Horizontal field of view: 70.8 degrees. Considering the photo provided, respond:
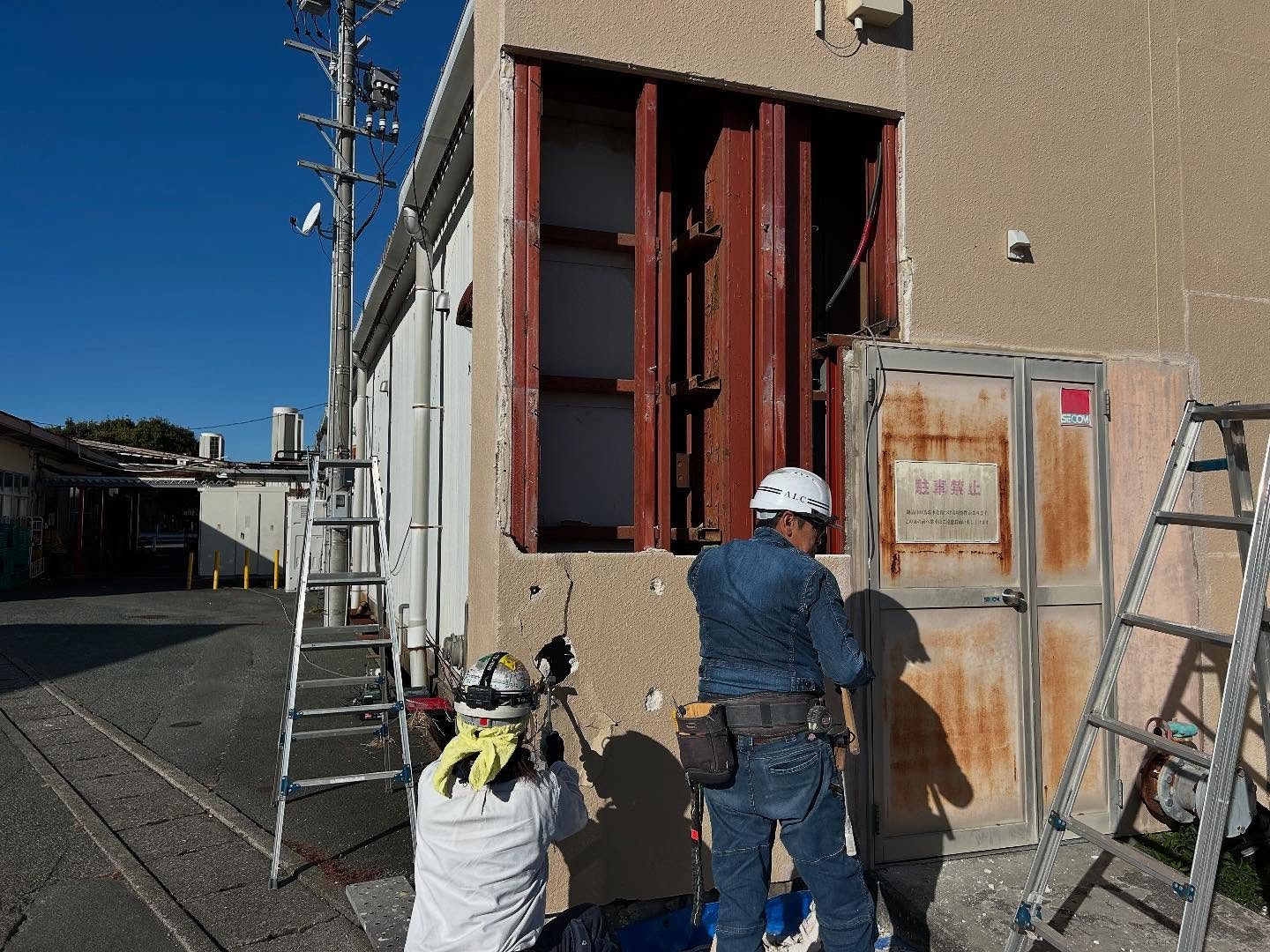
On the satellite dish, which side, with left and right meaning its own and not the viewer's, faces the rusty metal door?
left

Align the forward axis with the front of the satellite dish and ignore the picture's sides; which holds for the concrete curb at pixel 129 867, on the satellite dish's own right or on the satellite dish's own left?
on the satellite dish's own left

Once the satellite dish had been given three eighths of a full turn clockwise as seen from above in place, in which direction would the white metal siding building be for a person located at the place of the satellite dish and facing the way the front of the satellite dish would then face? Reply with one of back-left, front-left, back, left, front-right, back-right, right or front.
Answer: back-right

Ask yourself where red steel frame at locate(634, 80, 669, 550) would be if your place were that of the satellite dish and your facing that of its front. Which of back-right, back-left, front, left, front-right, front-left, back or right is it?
left

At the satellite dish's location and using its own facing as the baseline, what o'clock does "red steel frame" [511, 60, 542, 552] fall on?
The red steel frame is roughly at 9 o'clock from the satellite dish.

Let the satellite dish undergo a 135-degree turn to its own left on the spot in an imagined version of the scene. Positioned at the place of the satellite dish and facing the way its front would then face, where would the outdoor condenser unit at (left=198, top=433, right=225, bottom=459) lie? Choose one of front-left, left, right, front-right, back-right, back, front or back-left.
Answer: back-left

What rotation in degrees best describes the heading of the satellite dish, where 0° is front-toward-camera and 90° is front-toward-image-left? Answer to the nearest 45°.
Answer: approximately 90°

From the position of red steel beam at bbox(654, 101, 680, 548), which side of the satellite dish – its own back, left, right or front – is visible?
left

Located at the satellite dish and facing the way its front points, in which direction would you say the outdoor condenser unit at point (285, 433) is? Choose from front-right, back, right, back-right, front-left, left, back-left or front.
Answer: right

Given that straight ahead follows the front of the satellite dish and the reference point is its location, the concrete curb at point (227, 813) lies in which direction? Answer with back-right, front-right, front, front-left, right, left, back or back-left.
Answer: left

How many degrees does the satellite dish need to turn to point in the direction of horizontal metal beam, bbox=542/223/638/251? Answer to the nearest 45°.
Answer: approximately 90° to its left

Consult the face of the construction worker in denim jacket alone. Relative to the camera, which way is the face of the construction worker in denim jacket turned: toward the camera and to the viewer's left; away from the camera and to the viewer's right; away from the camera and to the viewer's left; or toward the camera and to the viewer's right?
away from the camera and to the viewer's right
